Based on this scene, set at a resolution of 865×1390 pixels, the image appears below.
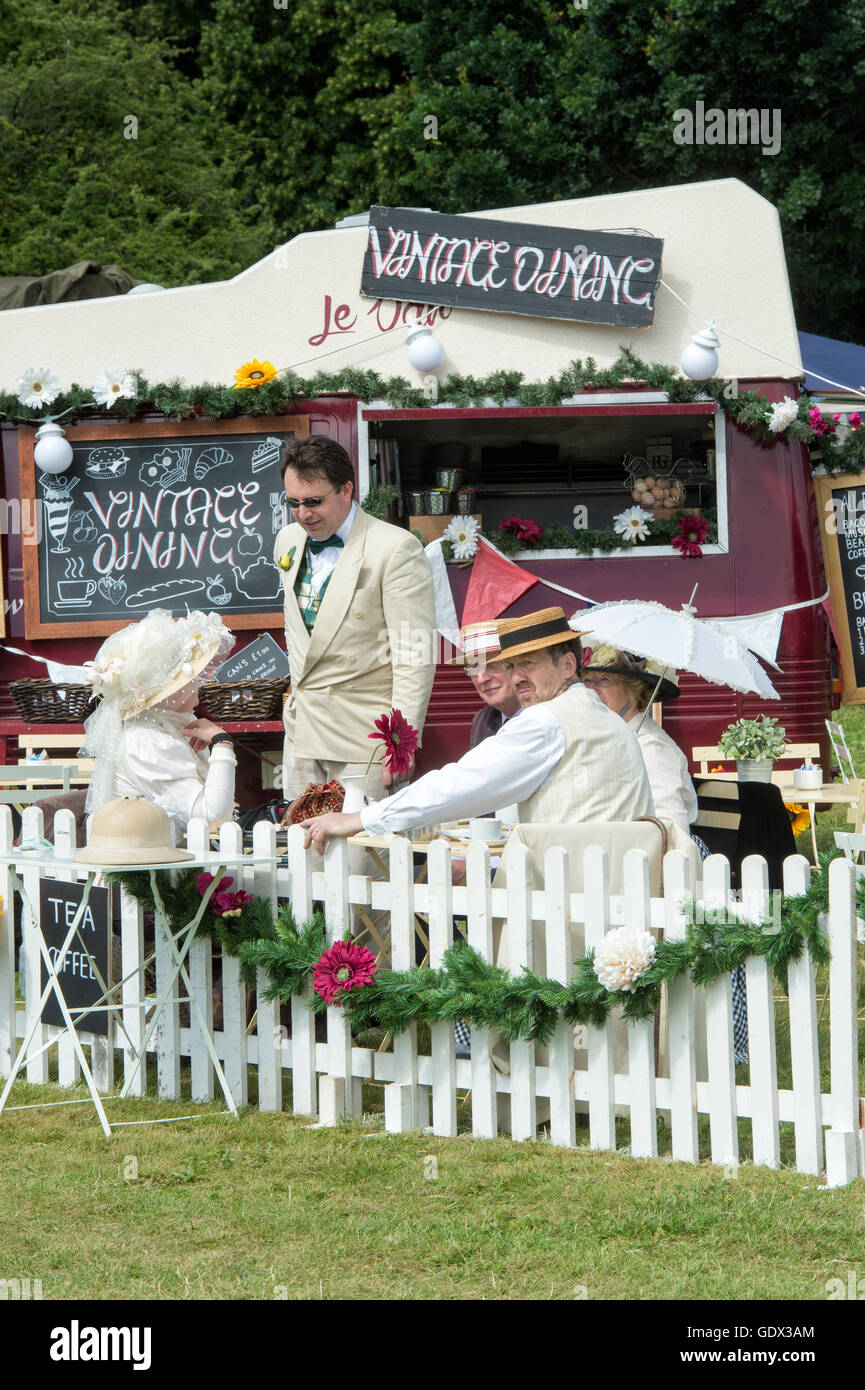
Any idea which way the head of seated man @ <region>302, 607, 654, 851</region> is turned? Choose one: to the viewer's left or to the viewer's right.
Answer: to the viewer's left

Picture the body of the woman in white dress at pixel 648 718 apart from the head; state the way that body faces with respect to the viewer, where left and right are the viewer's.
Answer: facing to the left of the viewer

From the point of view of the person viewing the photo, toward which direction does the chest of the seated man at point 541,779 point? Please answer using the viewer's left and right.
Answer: facing away from the viewer and to the left of the viewer

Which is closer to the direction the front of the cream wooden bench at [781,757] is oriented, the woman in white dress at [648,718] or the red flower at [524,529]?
the woman in white dress
